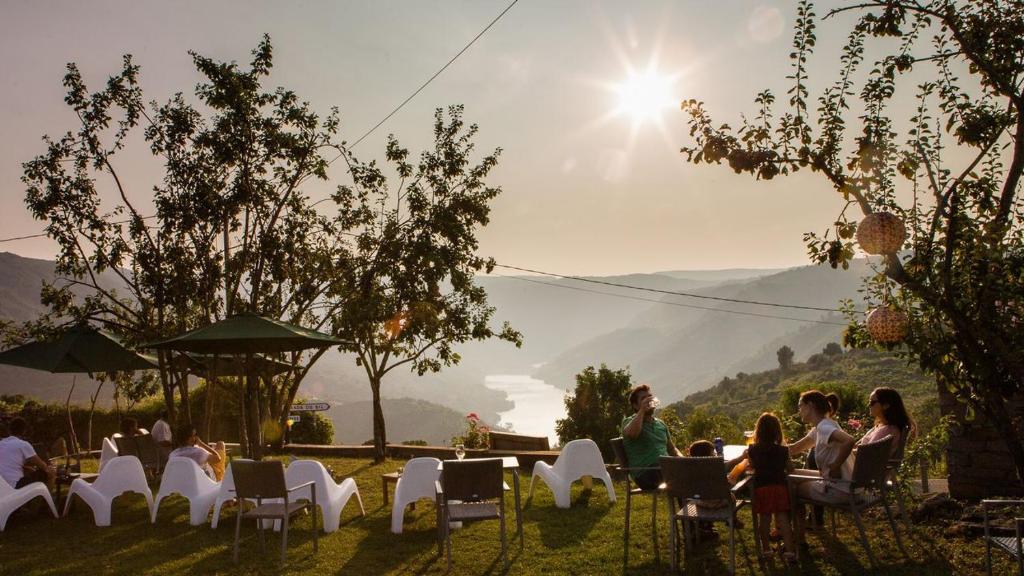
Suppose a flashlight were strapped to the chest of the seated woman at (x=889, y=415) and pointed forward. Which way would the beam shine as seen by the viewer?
to the viewer's left

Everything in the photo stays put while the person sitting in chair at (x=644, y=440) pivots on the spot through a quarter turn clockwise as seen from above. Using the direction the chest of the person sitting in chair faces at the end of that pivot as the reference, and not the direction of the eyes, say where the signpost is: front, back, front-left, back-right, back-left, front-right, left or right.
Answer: right

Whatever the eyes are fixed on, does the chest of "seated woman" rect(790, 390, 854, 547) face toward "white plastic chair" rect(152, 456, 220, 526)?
yes

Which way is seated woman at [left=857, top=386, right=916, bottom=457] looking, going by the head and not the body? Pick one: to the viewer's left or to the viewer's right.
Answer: to the viewer's left

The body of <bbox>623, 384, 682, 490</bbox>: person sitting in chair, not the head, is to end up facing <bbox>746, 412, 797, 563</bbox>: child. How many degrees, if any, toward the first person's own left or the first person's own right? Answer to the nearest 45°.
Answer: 0° — they already face them

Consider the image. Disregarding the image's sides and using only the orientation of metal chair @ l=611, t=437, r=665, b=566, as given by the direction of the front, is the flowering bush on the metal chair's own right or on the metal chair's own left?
on the metal chair's own left

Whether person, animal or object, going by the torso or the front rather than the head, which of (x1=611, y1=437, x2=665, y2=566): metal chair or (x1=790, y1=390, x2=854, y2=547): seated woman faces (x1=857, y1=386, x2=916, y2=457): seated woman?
the metal chair

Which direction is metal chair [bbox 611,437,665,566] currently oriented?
to the viewer's right

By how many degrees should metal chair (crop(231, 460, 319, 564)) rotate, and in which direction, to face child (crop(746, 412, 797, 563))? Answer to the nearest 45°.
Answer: approximately 90° to its right

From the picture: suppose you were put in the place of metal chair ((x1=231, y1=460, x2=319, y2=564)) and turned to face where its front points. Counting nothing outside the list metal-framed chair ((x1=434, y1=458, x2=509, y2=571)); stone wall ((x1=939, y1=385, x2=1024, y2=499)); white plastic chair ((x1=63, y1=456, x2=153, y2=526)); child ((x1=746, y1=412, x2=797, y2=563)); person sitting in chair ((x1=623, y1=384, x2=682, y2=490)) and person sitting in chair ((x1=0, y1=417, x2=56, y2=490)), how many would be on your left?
2

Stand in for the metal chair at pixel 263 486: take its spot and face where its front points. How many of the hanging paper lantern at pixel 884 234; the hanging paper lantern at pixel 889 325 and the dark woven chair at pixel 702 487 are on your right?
3

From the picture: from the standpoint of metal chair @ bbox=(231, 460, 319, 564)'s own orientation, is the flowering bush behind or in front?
in front
